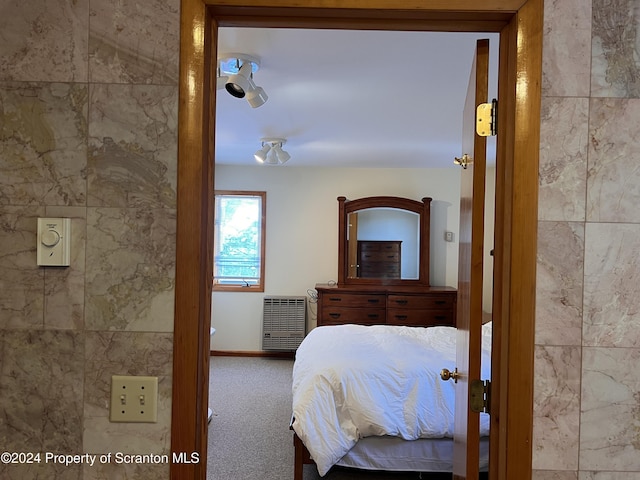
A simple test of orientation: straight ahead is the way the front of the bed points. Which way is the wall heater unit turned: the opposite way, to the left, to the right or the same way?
to the left

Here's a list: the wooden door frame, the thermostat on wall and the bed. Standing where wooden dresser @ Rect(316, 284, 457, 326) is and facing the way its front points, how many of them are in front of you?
3

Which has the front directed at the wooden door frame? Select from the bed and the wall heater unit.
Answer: the wall heater unit

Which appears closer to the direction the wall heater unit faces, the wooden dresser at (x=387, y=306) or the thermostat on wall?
the thermostat on wall

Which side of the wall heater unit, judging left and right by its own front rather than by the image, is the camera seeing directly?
front

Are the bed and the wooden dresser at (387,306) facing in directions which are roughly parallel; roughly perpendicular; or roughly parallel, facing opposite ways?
roughly perpendicular

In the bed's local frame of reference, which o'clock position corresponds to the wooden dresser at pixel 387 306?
The wooden dresser is roughly at 3 o'clock from the bed.

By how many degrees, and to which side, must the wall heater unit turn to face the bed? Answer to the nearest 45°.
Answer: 0° — it already faces it

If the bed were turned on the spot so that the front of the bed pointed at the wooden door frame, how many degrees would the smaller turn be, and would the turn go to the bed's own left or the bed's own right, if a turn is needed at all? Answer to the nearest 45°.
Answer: approximately 90° to the bed's own left

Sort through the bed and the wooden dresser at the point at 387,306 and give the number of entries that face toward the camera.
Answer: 1

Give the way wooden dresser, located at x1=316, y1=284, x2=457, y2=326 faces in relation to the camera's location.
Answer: facing the viewer

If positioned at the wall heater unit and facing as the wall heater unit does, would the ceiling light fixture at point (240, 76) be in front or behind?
in front

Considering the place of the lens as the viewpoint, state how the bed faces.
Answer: facing to the left of the viewer

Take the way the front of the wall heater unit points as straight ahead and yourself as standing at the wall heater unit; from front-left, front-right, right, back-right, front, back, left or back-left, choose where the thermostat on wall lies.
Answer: front
